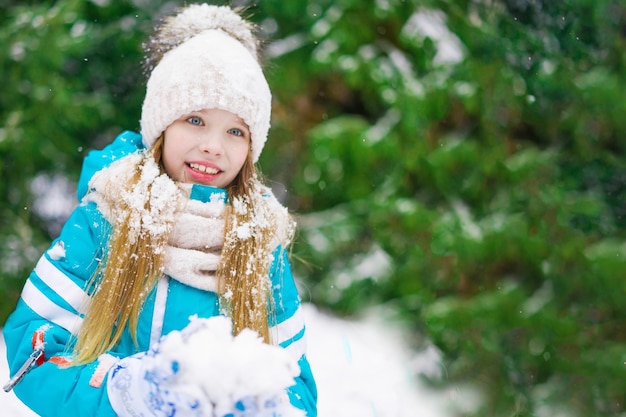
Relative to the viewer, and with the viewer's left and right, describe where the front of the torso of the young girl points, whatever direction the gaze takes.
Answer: facing the viewer and to the right of the viewer

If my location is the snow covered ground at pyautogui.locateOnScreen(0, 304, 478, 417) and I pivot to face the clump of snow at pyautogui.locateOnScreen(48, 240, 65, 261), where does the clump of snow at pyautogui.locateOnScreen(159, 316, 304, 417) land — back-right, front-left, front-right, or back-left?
front-left

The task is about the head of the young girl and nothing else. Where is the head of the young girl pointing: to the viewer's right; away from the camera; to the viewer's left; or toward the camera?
toward the camera
